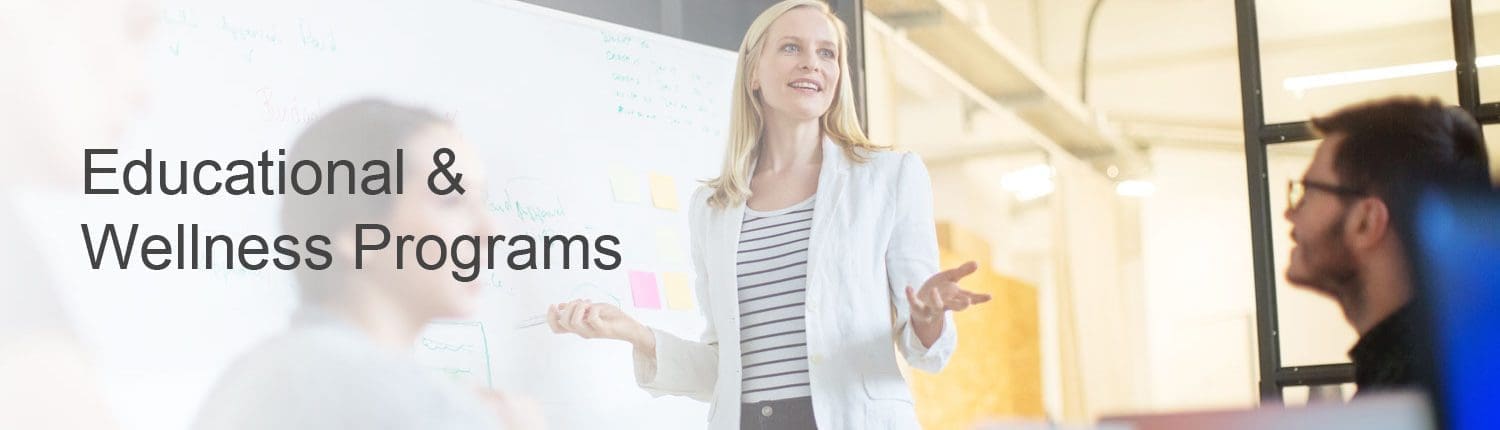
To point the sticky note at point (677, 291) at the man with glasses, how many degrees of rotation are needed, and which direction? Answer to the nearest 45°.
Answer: approximately 45° to its left

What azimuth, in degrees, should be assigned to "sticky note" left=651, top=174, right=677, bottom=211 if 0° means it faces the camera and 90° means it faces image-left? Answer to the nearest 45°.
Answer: approximately 0°

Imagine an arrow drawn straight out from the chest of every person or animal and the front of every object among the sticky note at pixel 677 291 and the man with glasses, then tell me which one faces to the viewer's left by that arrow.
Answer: the man with glasses

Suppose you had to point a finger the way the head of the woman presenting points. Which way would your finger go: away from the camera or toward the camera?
toward the camera

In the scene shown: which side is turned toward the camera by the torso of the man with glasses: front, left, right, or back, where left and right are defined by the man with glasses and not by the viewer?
left

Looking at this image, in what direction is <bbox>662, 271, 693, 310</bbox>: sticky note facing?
toward the camera

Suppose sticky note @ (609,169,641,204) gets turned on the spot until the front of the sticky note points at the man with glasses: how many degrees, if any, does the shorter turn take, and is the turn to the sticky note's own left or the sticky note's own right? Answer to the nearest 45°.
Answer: approximately 45° to the sticky note's own left

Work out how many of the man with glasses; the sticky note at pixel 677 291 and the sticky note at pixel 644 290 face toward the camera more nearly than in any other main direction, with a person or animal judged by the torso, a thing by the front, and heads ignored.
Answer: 2

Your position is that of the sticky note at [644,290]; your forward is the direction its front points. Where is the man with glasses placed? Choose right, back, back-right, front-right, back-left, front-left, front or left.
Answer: front-left

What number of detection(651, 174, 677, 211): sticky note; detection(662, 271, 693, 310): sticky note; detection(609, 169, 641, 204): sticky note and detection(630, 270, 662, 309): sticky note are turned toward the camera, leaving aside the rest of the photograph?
4

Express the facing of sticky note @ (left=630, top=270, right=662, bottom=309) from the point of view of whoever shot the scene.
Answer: facing the viewer

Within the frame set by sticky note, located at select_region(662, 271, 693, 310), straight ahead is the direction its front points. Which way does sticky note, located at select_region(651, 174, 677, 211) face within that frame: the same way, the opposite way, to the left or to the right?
the same way

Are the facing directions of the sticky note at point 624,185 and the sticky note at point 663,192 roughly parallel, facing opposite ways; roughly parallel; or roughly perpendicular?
roughly parallel
